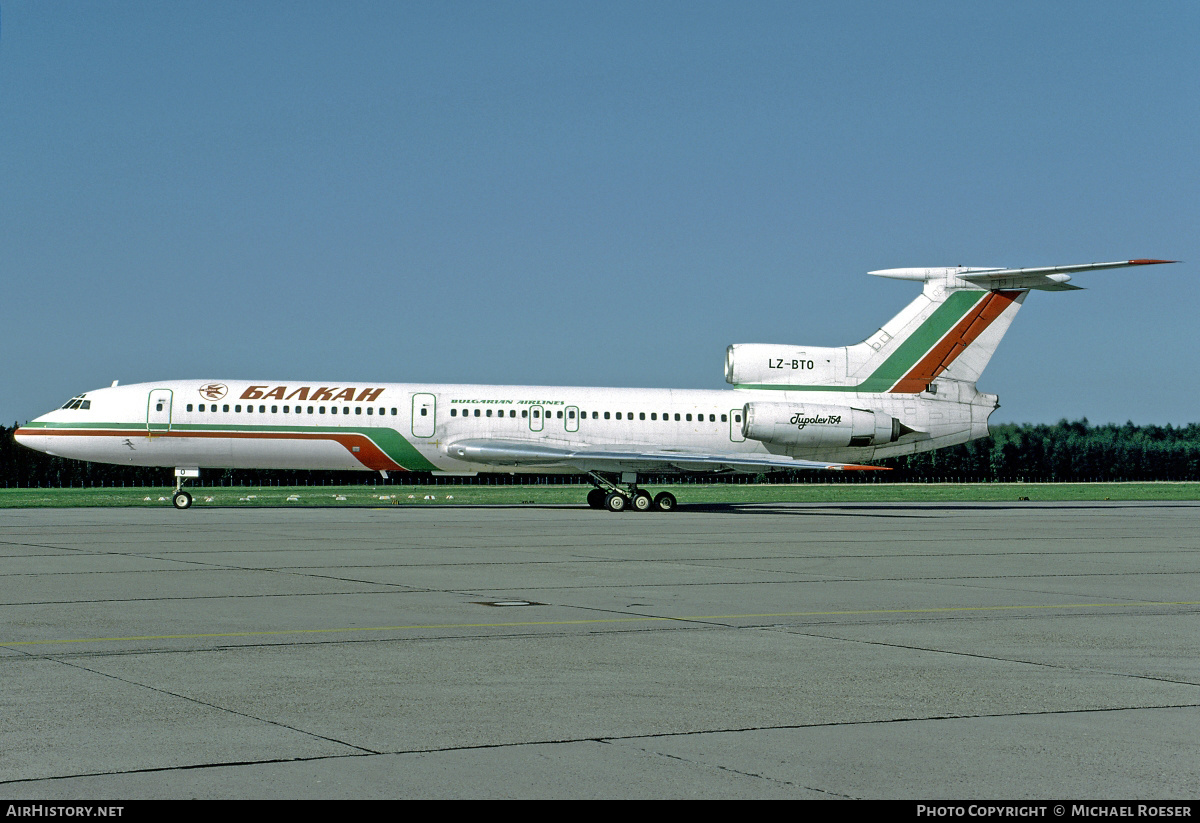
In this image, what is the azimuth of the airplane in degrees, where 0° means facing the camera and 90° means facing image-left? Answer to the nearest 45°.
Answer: approximately 90°
